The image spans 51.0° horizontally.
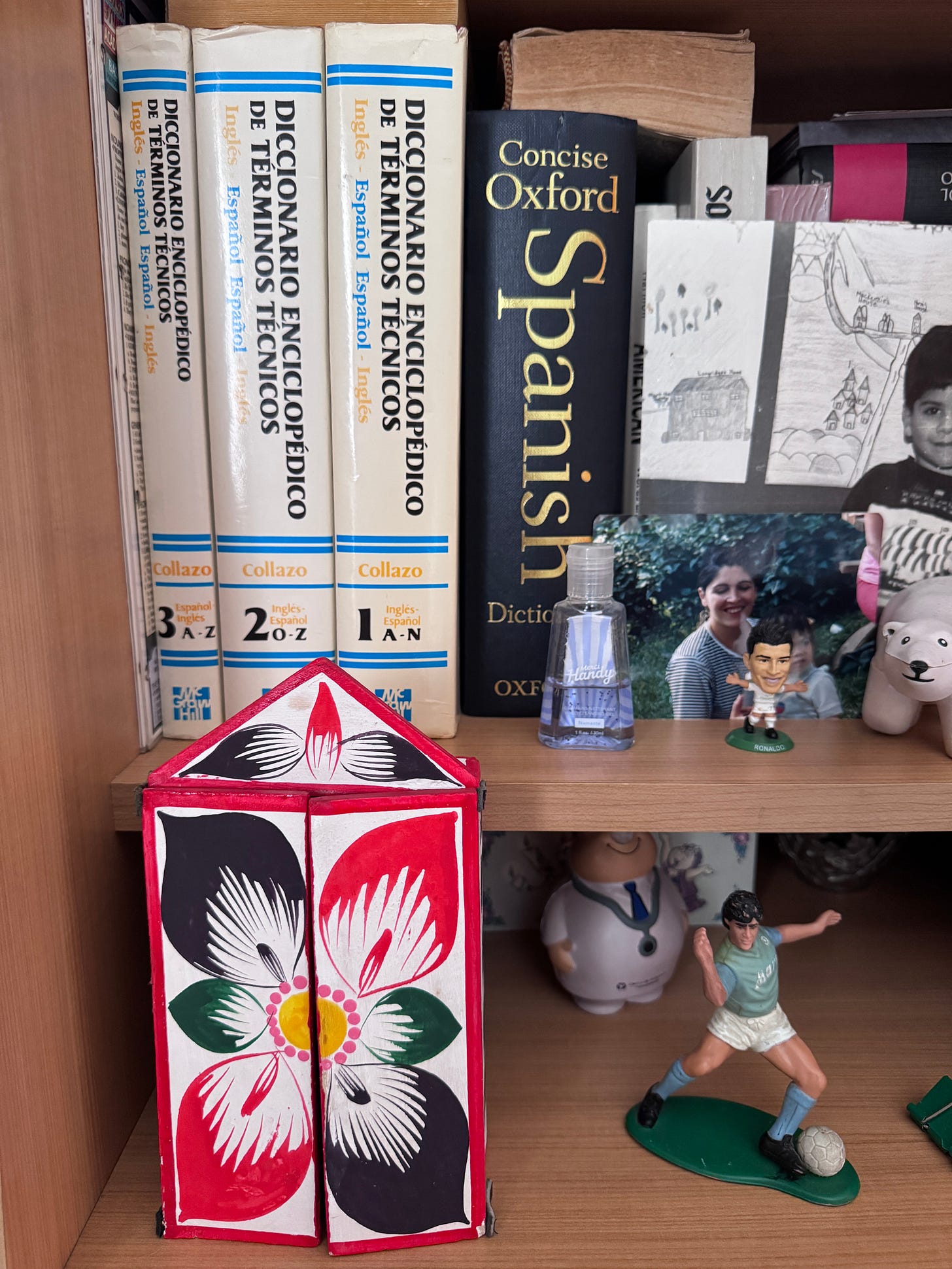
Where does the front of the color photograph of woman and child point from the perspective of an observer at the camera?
facing the viewer

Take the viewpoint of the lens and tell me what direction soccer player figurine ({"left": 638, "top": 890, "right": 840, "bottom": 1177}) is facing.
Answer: facing the viewer and to the right of the viewer

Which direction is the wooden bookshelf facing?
toward the camera

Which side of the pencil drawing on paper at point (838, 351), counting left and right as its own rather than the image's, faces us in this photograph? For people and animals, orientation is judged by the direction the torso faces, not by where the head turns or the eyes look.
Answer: front
